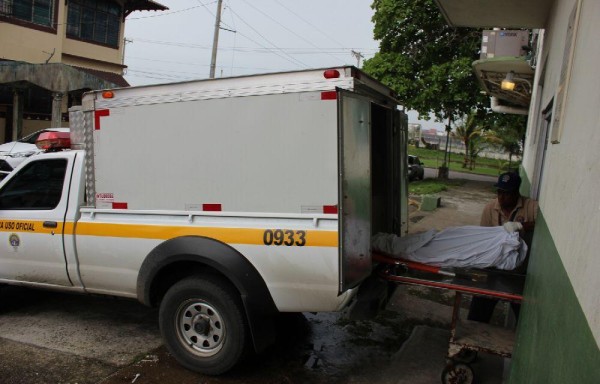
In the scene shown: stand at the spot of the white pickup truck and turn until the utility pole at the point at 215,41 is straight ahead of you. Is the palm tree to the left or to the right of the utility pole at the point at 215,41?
right

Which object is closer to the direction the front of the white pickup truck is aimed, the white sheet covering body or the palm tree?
the palm tree

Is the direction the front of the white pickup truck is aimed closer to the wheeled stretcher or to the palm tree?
the palm tree

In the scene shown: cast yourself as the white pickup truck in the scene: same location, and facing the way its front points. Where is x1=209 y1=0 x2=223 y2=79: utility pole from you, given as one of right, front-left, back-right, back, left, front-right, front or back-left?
front-right

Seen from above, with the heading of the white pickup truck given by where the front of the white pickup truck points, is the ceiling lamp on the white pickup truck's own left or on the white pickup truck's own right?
on the white pickup truck's own right

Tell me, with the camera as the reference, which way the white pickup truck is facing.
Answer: facing away from the viewer and to the left of the viewer

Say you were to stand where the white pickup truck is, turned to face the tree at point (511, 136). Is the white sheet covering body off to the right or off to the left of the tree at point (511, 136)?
right

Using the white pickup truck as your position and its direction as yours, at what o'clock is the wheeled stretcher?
The wheeled stretcher is roughly at 5 o'clock from the white pickup truck.

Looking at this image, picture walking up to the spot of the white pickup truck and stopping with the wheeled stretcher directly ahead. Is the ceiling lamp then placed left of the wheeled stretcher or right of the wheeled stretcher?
left

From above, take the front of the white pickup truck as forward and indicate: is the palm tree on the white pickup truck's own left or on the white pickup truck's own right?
on the white pickup truck's own right

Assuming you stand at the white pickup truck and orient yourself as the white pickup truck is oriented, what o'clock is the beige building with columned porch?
The beige building with columned porch is roughly at 1 o'clock from the white pickup truck.

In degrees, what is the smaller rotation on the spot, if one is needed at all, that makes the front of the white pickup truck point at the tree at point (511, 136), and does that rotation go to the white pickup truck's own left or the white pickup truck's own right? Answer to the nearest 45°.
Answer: approximately 90° to the white pickup truck's own right
